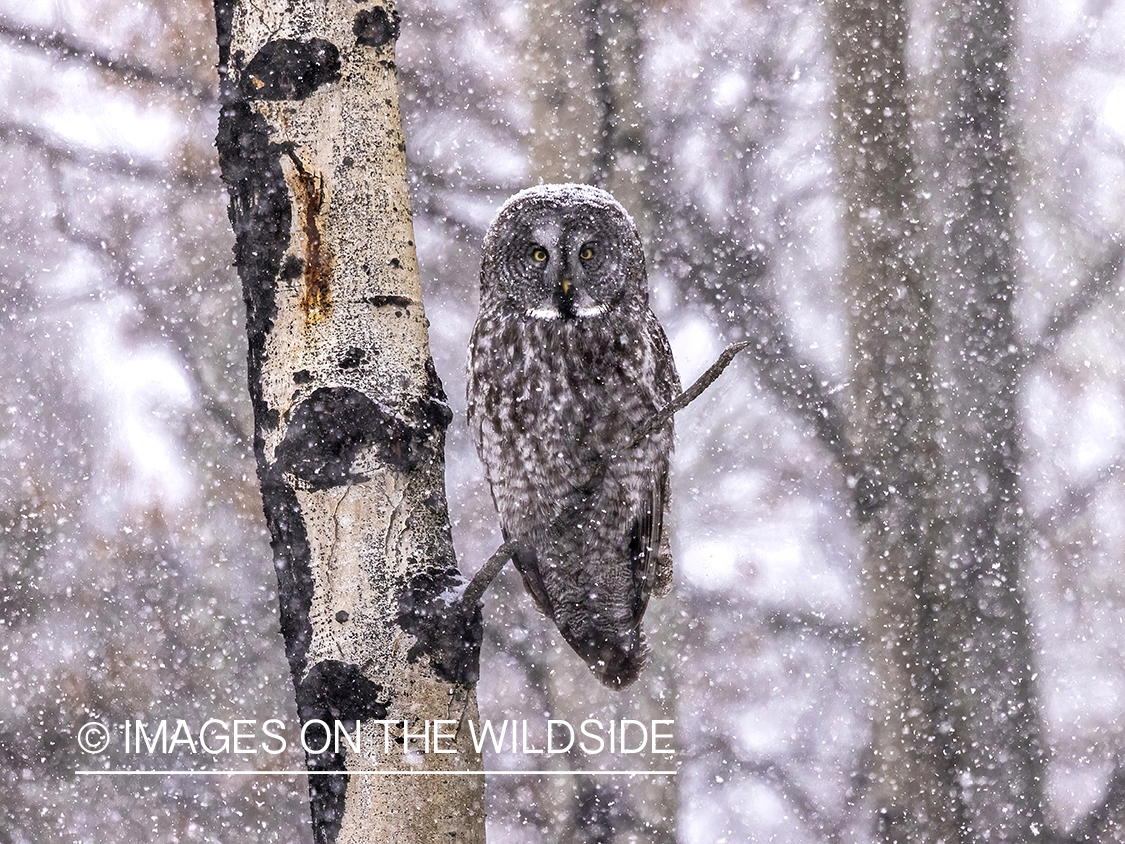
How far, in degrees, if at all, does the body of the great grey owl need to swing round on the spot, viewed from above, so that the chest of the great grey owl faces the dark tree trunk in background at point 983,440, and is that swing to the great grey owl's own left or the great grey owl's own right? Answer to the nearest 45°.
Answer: approximately 135° to the great grey owl's own left

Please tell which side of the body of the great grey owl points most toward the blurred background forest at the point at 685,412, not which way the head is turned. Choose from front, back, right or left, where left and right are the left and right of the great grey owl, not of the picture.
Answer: back

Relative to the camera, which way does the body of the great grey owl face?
toward the camera

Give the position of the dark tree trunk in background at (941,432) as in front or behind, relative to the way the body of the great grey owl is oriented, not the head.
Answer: behind
